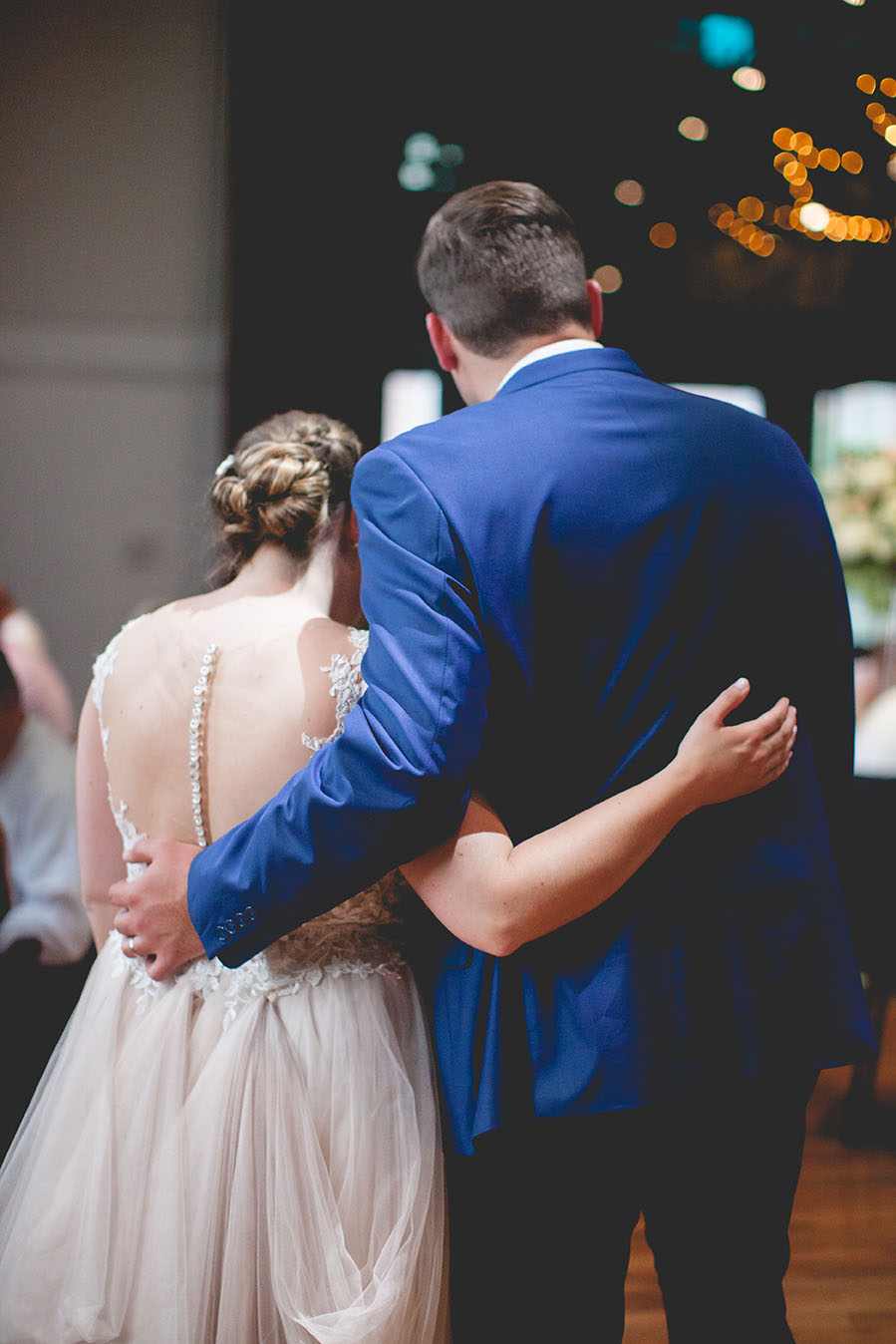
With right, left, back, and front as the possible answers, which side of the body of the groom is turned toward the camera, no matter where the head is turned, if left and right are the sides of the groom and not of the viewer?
back

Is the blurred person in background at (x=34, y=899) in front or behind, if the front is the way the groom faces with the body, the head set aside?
in front

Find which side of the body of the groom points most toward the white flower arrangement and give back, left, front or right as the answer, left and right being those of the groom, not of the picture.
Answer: front

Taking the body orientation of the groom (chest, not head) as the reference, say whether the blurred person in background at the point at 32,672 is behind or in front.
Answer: in front

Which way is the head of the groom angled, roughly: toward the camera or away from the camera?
away from the camera
